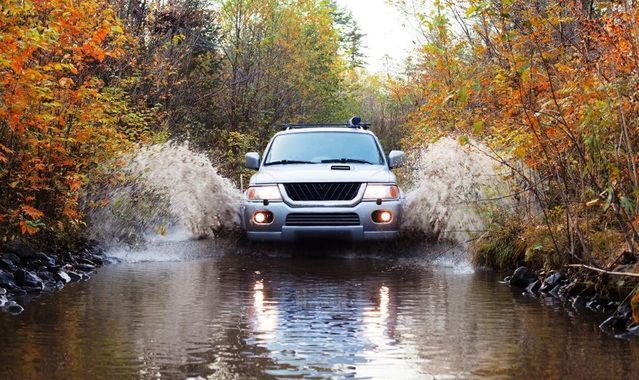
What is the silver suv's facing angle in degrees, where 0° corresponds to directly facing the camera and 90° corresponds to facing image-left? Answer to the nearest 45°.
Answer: approximately 0°

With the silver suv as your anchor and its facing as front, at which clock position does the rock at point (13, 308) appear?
The rock is roughly at 1 o'clock from the silver suv.

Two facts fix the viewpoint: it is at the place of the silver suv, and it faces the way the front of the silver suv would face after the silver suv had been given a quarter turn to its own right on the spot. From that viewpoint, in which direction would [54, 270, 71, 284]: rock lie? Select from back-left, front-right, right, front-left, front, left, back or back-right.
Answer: front-left

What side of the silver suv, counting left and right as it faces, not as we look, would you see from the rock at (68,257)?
right

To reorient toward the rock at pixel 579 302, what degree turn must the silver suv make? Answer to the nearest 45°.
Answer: approximately 45° to its left

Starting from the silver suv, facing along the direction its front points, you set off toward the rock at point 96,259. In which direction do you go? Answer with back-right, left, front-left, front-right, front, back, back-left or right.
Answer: right

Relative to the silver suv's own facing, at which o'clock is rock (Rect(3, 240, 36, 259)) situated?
The rock is roughly at 2 o'clock from the silver suv.

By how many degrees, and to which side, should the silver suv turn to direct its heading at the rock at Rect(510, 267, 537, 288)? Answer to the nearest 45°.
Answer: approximately 45° to its left

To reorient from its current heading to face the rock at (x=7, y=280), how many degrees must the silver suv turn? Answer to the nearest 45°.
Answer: approximately 45° to its right

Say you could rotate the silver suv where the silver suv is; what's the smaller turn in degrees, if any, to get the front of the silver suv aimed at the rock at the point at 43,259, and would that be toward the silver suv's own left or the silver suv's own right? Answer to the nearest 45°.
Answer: approximately 45° to the silver suv's own right
